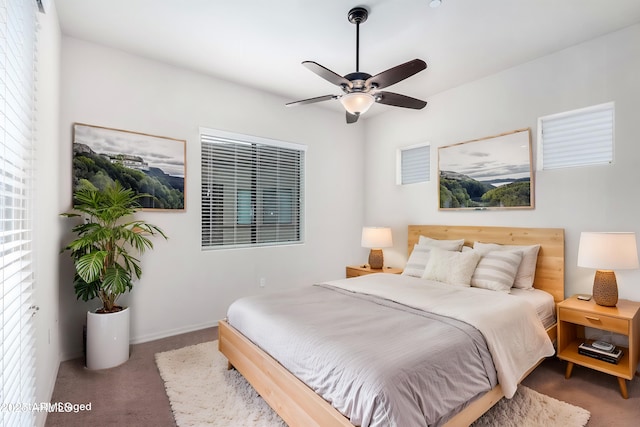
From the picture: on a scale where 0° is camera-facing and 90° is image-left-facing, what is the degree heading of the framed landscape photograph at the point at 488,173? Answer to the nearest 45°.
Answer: approximately 45°

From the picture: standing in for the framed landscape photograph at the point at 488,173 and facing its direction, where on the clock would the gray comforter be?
The gray comforter is roughly at 11 o'clock from the framed landscape photograph.

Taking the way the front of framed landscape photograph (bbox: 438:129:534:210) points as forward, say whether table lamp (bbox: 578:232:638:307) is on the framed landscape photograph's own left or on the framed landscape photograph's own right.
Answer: on the framed landscape photograph's own left

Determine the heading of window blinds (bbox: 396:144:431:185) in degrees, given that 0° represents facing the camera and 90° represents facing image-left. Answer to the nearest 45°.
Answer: approximately 45°

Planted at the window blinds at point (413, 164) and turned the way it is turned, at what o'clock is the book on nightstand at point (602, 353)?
The book on nightstand is roughly at 9 o'clock from the window blinds.

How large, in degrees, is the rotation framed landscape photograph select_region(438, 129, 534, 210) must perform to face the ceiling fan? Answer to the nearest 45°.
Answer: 0° — it already faces it
